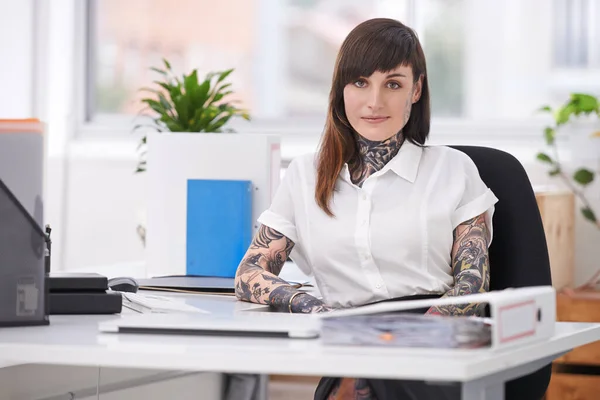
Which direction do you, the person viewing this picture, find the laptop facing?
facing away from the viewer

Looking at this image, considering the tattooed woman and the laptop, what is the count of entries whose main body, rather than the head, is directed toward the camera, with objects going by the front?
1

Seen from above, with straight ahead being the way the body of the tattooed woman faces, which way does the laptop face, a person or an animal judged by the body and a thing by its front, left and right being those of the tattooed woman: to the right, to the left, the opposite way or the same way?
the opposite way

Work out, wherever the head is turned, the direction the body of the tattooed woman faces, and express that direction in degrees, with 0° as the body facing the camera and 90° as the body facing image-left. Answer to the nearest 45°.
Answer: approximately 0°

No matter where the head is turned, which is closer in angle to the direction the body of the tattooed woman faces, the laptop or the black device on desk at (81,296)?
the laptop

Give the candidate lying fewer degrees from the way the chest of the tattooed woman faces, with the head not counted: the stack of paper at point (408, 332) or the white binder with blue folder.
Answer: the stack of paper

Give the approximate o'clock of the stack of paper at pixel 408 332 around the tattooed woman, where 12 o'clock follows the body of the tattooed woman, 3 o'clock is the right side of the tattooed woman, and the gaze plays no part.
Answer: The stack of paper is roughly at 12 o'clock from the tattooed woman.

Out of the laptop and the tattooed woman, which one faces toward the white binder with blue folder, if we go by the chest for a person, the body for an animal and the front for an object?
the laptop

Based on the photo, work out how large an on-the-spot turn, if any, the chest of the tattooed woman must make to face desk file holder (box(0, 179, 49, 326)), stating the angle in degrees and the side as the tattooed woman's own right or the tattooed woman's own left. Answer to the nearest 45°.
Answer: approximately 45° to the tattooed woman's own right
